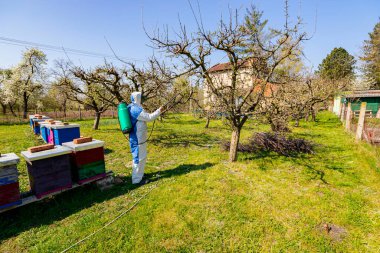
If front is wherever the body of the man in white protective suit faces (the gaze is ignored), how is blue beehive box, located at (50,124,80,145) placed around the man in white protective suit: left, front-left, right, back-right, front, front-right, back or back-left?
back-left

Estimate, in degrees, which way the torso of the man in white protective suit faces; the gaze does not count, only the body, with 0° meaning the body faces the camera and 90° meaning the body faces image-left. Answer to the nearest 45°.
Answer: approximately 270°

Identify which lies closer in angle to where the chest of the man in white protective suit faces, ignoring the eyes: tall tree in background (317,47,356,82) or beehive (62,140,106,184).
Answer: the tall tree in background

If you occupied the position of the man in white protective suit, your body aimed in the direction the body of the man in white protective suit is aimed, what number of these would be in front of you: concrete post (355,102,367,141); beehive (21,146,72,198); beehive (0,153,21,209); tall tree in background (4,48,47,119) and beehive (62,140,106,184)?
1

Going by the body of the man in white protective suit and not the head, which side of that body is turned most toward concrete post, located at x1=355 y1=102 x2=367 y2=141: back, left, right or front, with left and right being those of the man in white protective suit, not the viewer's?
front

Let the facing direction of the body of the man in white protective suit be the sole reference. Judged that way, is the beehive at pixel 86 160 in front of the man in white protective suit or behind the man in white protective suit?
behind

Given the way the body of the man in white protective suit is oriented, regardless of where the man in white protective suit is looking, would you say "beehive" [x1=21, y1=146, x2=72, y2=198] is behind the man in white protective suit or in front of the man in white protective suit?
behind

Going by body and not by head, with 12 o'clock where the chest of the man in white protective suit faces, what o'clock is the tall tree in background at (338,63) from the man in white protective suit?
The tall tree in background is roughly at 11 o'clock from the man in white protective suit.

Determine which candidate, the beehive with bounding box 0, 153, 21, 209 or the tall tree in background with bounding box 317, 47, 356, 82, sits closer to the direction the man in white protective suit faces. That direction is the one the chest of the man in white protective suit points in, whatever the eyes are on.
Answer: the tall tree in background

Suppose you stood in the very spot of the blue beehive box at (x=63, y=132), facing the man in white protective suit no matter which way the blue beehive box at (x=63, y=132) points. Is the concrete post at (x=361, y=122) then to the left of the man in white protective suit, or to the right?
left

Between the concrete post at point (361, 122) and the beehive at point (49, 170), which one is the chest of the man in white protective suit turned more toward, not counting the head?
the concrete post

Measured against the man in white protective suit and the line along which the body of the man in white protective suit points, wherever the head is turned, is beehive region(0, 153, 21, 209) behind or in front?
behind

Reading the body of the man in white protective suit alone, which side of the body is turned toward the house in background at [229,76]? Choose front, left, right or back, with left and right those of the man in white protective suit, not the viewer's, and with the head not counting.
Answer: front
